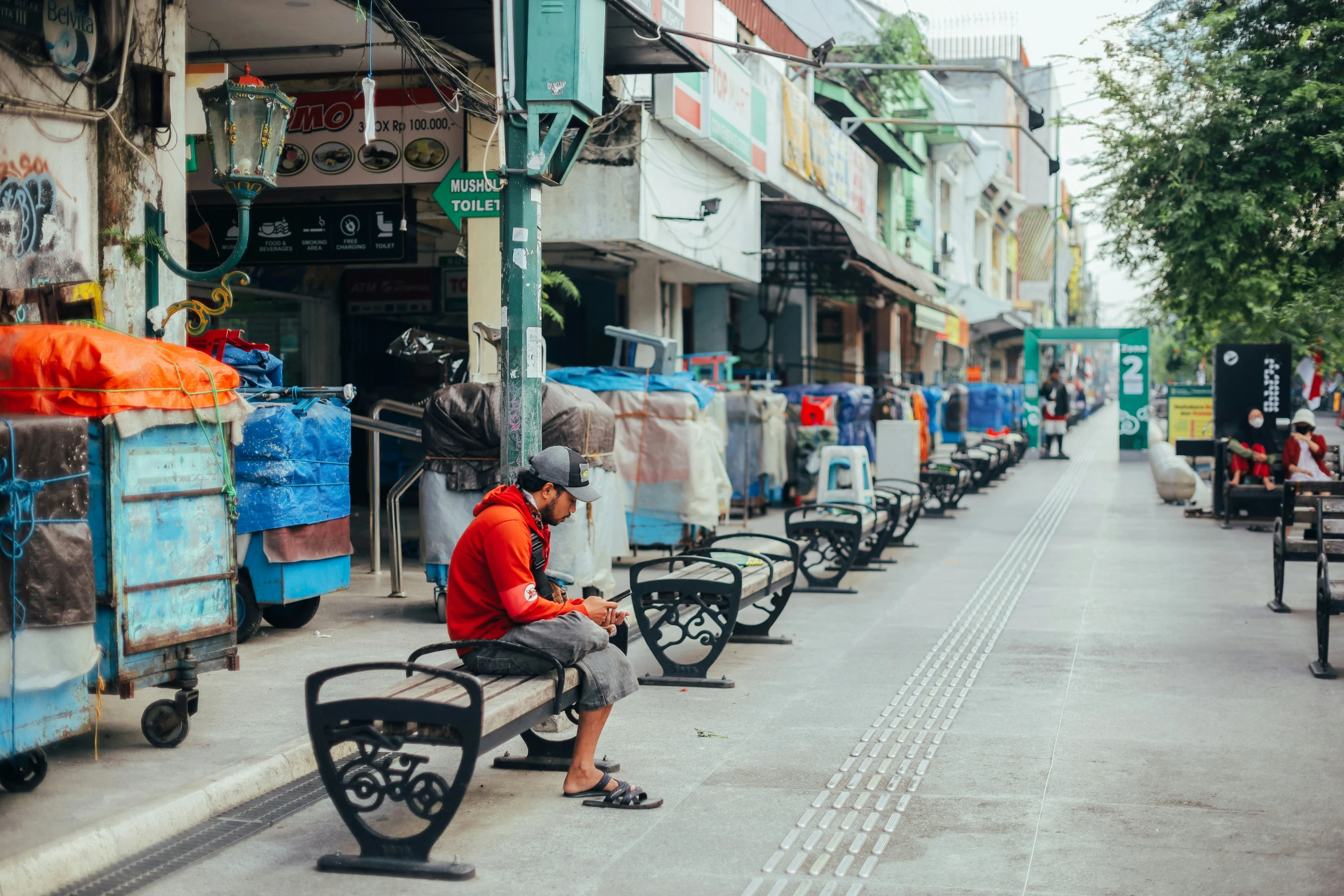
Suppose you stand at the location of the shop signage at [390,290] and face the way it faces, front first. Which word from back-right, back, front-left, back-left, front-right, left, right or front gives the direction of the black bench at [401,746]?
front

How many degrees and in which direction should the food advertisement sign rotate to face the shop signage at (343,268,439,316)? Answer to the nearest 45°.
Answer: approximately 180°

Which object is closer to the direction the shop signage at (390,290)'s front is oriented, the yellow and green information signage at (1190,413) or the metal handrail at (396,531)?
the metal handrail

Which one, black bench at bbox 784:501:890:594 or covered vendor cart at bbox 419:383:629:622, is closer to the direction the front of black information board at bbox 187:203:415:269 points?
the covered vendor cart

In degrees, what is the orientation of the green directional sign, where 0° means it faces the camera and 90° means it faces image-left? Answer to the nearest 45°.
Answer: approximately 0°

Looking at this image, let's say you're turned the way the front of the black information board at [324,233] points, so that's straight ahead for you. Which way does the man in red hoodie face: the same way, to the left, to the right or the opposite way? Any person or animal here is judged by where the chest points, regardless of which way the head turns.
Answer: to the left

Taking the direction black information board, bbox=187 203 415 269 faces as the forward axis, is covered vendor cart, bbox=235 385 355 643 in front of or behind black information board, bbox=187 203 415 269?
in front

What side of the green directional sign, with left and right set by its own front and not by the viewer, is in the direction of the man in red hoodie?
front

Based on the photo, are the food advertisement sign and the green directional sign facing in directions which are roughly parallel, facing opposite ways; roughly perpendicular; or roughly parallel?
roughly parallel

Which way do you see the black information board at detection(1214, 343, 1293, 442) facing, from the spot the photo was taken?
facing the viewer

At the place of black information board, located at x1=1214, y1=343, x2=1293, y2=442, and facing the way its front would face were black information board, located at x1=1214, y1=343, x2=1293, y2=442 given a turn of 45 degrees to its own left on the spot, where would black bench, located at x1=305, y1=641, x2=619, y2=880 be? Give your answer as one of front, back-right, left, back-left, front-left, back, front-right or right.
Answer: front-right

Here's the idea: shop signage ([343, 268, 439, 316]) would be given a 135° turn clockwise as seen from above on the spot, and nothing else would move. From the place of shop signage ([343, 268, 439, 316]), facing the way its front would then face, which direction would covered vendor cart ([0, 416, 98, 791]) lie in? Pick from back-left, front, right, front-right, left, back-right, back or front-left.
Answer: back-left

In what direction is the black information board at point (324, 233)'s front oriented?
toward the camera

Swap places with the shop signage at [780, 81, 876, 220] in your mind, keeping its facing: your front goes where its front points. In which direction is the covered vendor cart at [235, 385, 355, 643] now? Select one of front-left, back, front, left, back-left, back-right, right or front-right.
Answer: front-right

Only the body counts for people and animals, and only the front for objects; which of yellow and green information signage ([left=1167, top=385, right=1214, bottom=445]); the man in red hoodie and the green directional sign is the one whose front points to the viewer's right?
the man in red hoodie

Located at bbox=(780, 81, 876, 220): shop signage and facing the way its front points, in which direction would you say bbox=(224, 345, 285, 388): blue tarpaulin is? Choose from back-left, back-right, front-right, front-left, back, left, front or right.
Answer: front-right

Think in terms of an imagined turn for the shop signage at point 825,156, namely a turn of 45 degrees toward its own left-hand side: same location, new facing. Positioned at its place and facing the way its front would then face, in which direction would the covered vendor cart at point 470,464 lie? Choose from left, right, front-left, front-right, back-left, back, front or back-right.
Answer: right

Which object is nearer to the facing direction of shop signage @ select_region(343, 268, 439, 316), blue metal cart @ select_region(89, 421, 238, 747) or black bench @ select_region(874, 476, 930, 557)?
the blue metal cart
